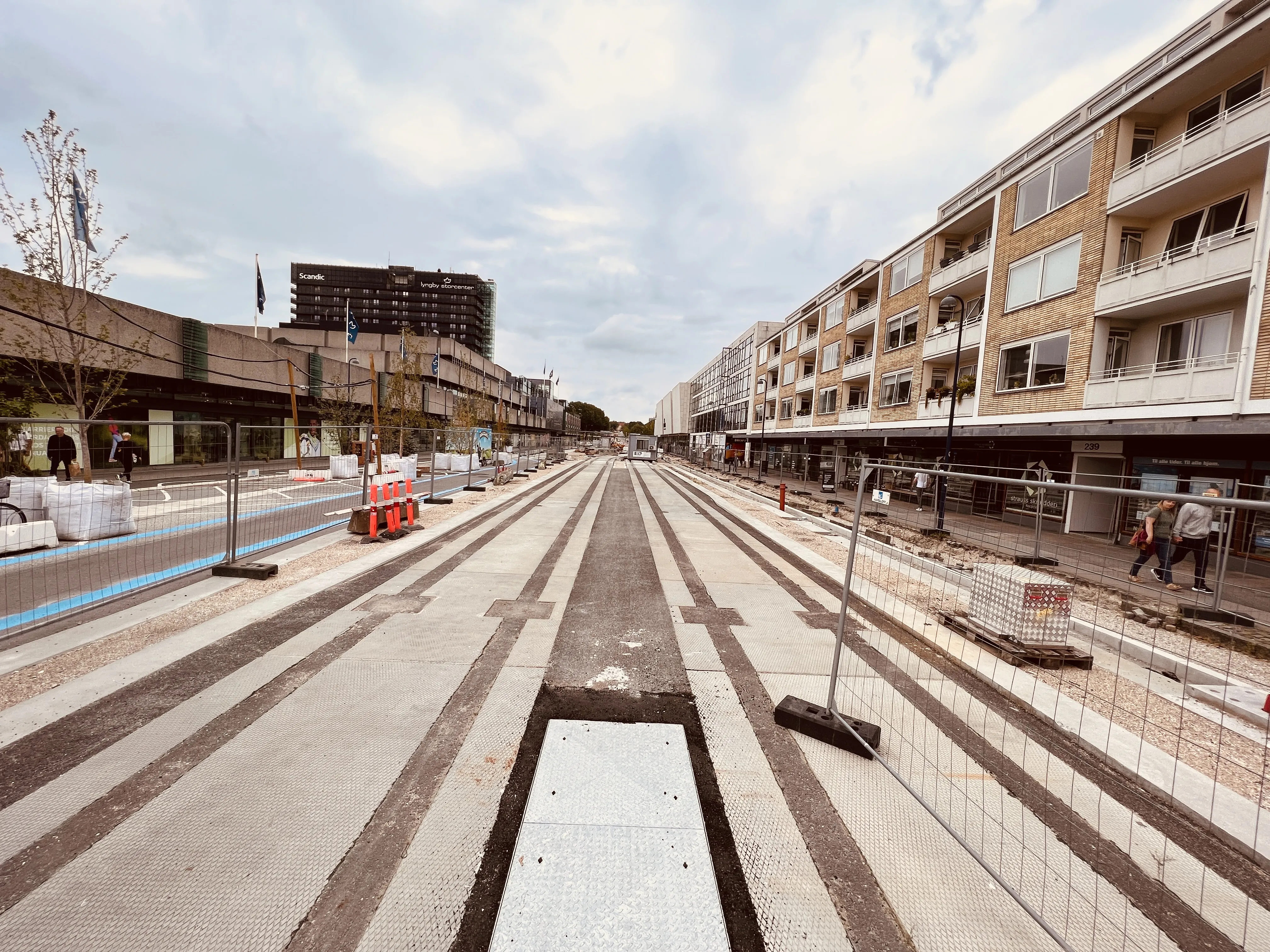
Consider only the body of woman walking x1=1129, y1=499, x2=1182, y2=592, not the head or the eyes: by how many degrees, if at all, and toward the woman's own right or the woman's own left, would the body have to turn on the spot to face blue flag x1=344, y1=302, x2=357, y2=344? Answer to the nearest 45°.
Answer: approximately 135° to the woman's own right

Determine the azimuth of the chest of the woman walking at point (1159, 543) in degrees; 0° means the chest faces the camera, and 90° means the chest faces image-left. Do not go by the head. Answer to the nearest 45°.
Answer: approximately 315°

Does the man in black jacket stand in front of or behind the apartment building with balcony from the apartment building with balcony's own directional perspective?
in front

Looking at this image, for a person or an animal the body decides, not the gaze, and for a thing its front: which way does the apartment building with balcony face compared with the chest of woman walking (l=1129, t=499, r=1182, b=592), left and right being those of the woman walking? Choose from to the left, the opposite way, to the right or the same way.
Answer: to the right

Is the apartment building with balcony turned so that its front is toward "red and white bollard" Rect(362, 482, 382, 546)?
yes

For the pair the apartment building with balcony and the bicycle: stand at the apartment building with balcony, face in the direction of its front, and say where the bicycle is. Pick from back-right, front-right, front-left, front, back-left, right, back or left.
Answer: front

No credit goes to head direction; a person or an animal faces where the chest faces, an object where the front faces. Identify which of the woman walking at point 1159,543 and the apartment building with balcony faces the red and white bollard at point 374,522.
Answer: the apartment building with balcony

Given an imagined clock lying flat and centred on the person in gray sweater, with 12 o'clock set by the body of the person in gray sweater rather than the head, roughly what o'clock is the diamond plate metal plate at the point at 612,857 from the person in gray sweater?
The diamond plate metal plate is roughly at 2 o'clock from the person in gray sweater.

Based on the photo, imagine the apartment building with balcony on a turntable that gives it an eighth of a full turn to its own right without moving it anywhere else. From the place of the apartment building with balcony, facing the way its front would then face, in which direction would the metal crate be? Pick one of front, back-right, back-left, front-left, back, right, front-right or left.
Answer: left

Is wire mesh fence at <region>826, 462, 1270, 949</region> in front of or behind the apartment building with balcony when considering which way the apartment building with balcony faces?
in front

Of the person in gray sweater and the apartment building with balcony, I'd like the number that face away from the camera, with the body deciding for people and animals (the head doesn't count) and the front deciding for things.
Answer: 0

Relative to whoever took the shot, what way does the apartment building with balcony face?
facing the viewer and to the left of the viewer

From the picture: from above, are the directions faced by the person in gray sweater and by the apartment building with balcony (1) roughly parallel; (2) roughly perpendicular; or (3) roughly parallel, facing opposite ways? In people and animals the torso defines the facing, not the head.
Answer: roughly perpendicular

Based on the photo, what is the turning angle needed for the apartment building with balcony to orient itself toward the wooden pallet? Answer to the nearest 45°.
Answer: approximately 45° to its left

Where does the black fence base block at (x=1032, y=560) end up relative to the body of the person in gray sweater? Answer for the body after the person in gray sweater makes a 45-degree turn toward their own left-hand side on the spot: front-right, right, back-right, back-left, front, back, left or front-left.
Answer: back-right

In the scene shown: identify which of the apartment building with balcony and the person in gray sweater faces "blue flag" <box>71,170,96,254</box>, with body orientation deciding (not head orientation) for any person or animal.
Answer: the apartment building with balcony
